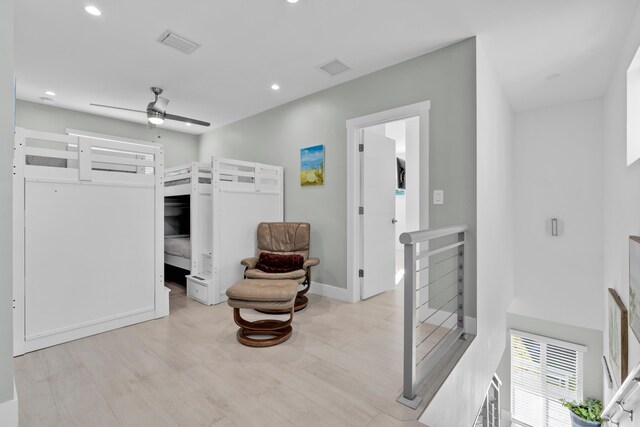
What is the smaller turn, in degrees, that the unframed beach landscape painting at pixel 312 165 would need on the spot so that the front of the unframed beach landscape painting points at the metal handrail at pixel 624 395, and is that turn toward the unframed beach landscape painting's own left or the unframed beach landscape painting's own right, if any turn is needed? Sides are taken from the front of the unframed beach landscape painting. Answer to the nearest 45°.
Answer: approximately 90° to the unframed beach landscape painting's own left

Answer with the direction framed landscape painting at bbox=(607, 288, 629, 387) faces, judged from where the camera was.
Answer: facing to the left of the viewer

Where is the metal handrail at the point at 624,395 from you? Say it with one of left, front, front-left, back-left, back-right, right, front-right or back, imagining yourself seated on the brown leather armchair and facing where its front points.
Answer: front-left

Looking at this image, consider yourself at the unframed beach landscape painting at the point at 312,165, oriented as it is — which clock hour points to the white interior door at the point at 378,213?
The white interior door is roughly at 8 o'clock from the unframed beach landscape painting.

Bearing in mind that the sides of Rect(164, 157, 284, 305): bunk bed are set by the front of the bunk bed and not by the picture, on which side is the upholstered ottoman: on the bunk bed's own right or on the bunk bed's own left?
on the bunk bed's own left

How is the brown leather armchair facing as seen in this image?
toward the camera

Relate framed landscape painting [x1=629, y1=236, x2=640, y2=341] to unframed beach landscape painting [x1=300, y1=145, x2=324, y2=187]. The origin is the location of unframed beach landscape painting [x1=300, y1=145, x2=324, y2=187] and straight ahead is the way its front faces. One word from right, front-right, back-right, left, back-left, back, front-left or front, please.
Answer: left

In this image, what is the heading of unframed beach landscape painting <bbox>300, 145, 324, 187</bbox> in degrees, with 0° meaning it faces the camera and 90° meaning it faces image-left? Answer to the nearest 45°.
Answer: approximately 45°

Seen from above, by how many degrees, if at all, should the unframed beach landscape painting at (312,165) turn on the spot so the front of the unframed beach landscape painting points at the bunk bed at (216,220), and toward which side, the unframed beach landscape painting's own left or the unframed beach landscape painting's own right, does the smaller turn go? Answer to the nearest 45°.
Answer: approximately 45° to the unframed beach landscape painting's own right

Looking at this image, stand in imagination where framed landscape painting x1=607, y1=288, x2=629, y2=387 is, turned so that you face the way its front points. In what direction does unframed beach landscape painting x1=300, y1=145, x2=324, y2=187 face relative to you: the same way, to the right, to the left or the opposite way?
to the left

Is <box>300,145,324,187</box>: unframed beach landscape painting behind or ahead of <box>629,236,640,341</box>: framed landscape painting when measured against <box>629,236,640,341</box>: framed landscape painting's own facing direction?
ahead

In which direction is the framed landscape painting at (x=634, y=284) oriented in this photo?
to the viewer's left

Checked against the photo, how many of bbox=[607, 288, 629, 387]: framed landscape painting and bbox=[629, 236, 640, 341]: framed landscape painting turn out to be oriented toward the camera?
0

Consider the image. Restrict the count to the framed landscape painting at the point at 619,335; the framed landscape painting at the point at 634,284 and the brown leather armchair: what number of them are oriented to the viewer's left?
2

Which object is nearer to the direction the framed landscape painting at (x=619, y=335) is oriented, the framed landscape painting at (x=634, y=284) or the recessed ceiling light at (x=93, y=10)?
the recessed ceiling light
